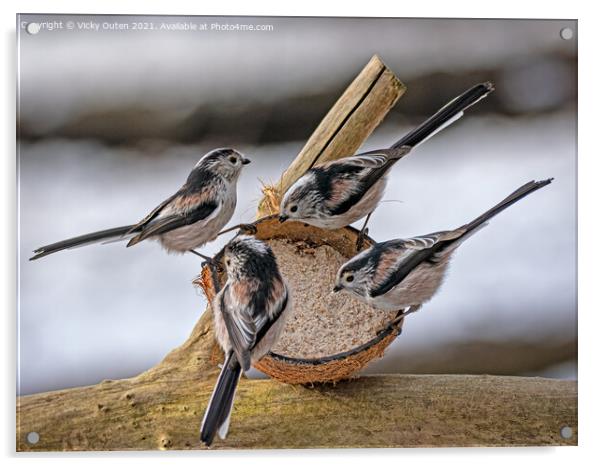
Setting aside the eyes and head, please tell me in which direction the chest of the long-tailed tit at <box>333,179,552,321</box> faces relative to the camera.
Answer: to the viewer's left

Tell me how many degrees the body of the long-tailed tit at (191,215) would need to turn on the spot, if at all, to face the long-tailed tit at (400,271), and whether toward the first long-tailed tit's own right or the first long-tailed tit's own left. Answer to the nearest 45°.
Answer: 0° — it already faces it

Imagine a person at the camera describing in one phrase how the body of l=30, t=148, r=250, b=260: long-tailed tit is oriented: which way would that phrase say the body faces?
to the viewer's right

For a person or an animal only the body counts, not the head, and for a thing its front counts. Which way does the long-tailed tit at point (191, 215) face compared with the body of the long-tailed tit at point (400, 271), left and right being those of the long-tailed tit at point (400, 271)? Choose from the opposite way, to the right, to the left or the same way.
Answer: the opposite way

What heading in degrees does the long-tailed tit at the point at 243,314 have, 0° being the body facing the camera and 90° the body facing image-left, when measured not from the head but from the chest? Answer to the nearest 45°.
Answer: approximately 180°

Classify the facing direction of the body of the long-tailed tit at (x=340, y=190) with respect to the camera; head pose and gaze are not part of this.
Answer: to the viewer's left

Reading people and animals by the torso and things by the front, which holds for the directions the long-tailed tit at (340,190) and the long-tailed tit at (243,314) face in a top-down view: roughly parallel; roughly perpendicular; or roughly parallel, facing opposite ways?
roughly perpendicular
